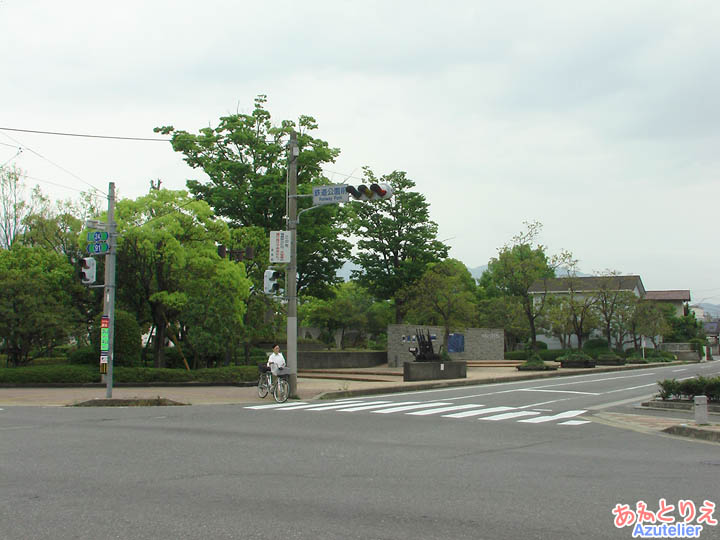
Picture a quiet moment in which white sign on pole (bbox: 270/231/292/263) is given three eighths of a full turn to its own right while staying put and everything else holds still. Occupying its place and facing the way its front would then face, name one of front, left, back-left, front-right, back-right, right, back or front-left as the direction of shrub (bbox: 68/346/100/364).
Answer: front

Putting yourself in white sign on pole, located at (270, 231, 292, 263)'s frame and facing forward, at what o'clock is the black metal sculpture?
The black metal sculpture is roughly at 7 o'clock from the white sign on pole.

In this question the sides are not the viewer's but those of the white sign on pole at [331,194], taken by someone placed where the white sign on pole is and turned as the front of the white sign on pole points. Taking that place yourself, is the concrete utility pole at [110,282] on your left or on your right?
on your right

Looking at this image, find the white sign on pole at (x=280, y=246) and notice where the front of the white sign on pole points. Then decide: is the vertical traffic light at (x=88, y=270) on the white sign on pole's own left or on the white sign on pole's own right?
on the white sign on pole's own right

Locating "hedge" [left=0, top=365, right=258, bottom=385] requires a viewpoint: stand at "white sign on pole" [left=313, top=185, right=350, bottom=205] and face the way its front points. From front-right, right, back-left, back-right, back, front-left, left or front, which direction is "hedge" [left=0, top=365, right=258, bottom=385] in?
back-right

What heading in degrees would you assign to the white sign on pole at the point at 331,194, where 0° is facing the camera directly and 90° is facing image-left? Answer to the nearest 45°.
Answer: approximately 0°

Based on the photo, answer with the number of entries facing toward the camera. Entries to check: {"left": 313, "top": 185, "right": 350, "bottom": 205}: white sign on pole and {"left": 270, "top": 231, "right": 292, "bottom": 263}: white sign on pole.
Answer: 2
